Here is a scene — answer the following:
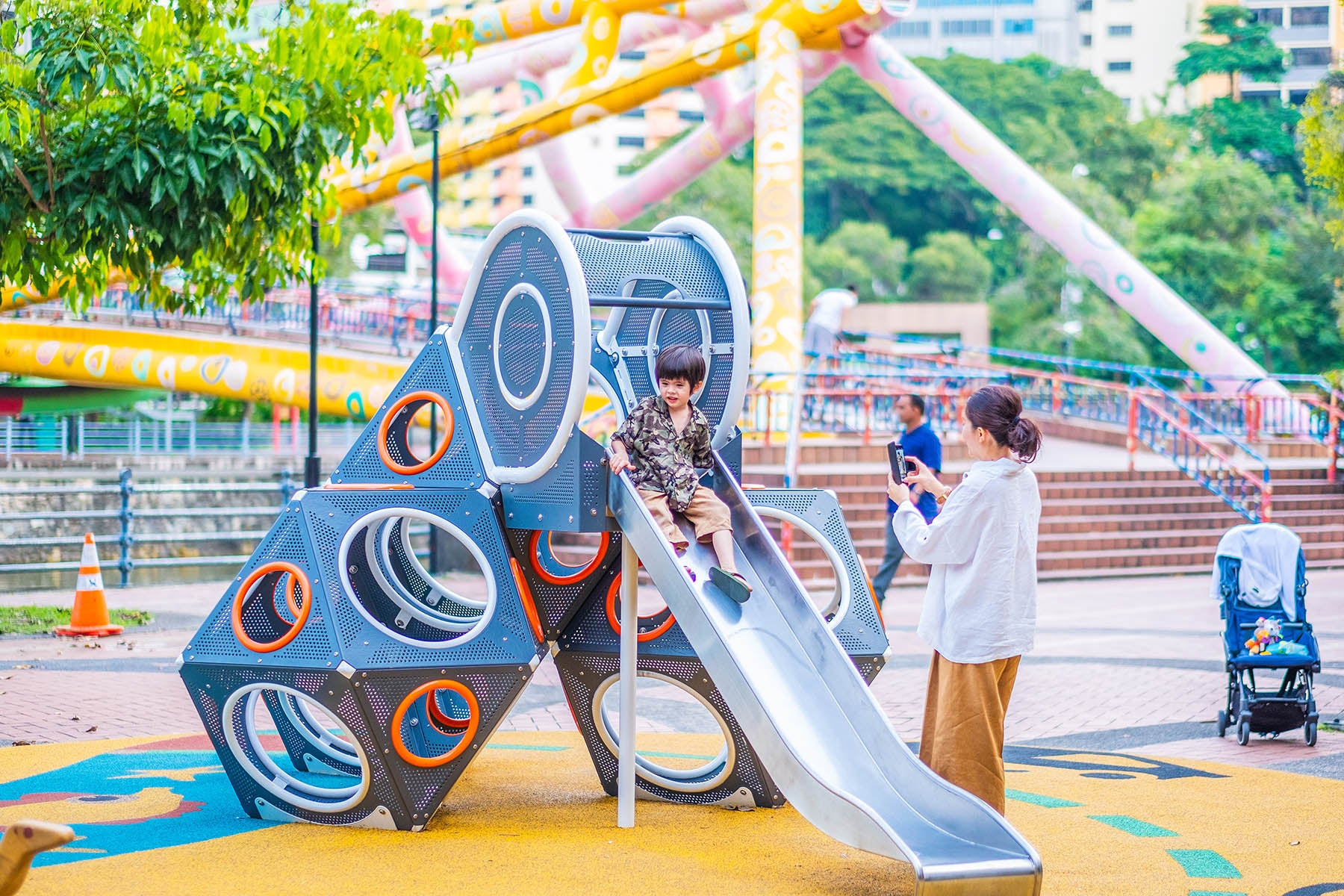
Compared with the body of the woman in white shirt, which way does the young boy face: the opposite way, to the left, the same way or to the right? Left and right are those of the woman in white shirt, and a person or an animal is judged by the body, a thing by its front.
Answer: the opposite way

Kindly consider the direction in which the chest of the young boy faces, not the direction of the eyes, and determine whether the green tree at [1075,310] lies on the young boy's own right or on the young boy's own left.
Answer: on the young boy's own left

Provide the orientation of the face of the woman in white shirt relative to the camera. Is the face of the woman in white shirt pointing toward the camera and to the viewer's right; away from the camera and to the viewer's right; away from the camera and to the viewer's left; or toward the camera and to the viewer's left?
away from the camera and to the viewer's left

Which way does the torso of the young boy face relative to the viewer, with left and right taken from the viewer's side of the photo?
facing the viewer and to the right of the viewer

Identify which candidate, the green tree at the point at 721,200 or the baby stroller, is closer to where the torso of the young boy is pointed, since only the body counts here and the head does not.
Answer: the baby stroller

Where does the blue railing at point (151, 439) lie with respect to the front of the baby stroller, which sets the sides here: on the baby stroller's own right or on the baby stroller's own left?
on the baby stroller's own right

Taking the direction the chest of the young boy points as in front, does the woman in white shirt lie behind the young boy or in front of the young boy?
in front

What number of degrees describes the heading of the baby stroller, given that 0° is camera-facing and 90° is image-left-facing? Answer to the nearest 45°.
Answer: approximately 0°

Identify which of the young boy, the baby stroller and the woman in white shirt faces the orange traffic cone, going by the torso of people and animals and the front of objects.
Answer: the woman in white shirt

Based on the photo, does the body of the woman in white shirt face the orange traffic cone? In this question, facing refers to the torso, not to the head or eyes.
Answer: yes

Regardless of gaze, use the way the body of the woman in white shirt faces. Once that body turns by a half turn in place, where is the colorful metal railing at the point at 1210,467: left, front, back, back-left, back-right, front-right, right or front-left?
back-left

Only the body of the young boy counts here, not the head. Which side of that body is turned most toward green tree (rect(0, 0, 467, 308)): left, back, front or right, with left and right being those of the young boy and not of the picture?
back

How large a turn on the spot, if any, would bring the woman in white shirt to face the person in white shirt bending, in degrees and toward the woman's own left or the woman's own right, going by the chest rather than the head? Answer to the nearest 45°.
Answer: approximately 45° to the woman's own right

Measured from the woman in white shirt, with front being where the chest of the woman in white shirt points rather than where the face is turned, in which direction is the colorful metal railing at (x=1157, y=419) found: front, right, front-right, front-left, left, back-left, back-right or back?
front-right

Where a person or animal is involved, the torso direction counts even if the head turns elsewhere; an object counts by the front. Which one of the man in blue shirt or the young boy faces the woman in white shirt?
the young boy
